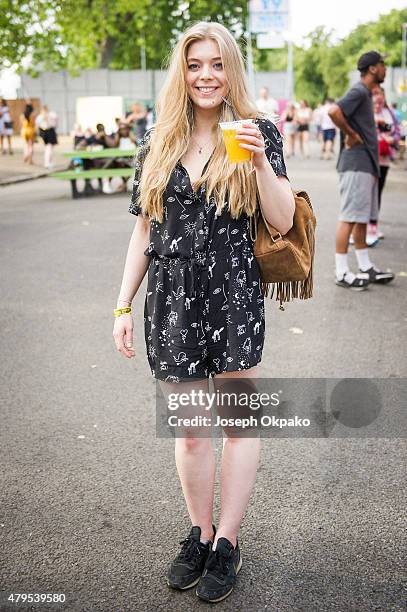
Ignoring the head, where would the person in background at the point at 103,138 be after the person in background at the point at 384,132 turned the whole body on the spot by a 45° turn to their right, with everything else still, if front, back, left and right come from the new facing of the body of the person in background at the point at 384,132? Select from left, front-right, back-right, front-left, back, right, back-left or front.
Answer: front-right

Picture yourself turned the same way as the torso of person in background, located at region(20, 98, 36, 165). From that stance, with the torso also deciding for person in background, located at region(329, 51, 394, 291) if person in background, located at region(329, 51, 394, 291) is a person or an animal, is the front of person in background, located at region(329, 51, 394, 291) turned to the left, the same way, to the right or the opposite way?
to the right

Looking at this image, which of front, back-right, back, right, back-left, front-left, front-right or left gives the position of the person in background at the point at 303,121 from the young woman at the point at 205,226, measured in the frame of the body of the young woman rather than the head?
back

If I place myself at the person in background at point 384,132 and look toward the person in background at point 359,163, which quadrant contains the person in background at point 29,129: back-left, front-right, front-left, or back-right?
back-right

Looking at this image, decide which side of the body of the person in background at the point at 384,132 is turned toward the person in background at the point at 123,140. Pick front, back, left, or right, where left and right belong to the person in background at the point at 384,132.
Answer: right

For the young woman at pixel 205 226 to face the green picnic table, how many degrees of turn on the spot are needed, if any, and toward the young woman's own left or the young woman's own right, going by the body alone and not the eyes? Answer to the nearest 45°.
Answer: approximately 180°
